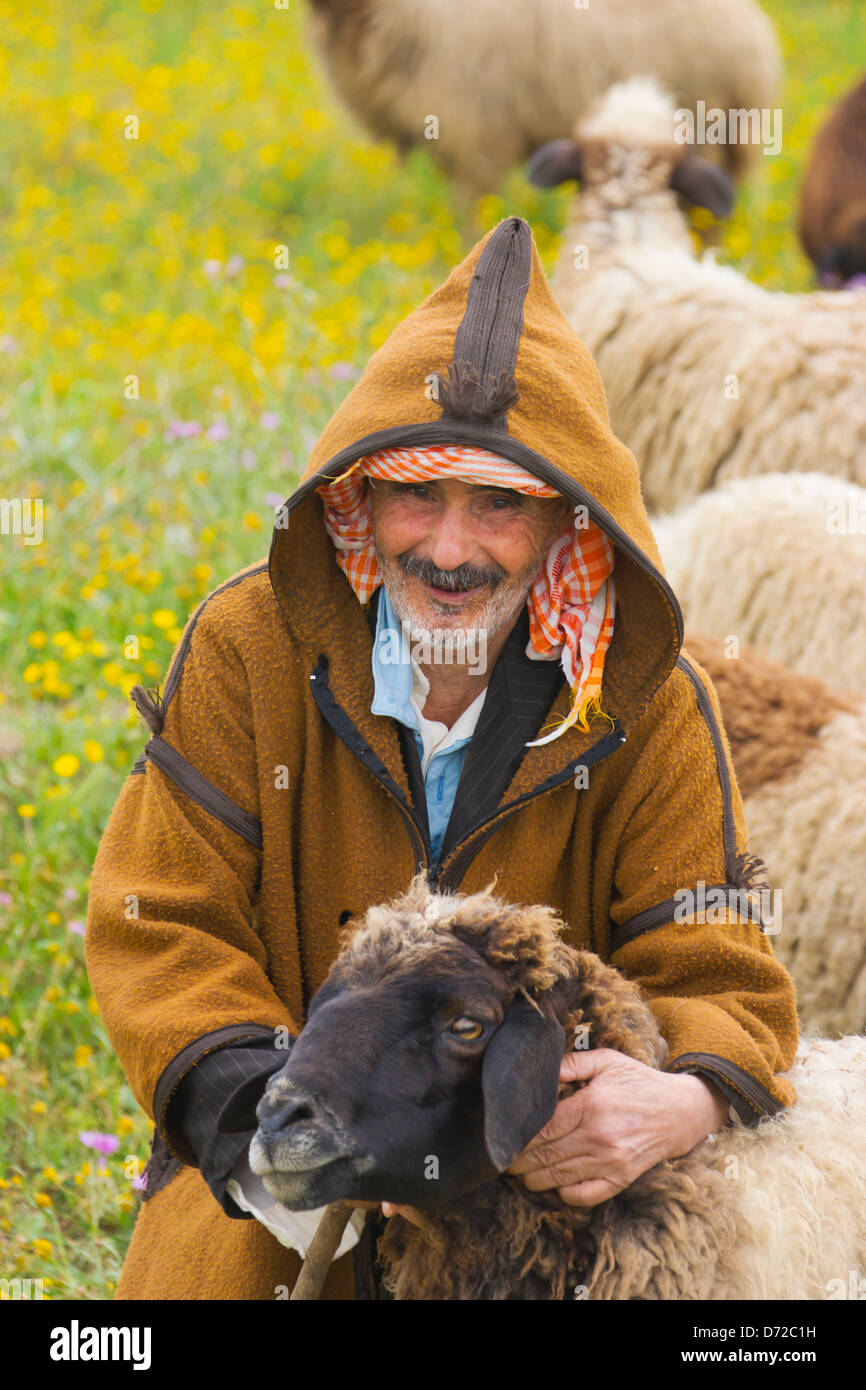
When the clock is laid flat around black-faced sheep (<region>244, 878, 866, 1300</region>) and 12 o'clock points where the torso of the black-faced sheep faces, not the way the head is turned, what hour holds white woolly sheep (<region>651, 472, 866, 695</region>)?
The white woolly sheep is roughly at 5 o'clock from the black-faced sheep.

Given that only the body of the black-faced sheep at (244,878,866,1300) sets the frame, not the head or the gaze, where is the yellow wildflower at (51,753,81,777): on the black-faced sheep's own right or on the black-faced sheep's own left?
on the black-faced sheep's own right

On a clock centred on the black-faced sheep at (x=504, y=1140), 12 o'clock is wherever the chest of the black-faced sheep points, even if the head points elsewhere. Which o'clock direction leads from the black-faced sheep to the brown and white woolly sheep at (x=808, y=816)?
The brown and white woolly sheep is roughly at 5 o'clock from the black-faced sheep.

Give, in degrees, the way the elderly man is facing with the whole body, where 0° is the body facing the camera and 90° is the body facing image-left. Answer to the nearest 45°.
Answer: approximately 0°

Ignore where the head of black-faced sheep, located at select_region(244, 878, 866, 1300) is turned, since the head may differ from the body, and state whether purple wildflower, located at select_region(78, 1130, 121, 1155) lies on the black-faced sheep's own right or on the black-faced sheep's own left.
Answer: on the black-faced sheep's own right

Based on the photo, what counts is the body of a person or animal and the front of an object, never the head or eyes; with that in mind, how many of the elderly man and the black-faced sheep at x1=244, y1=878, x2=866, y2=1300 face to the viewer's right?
0

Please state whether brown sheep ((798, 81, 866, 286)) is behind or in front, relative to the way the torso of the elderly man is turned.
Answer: behind

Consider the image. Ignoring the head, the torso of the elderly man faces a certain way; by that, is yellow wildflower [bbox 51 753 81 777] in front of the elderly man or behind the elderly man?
behind
